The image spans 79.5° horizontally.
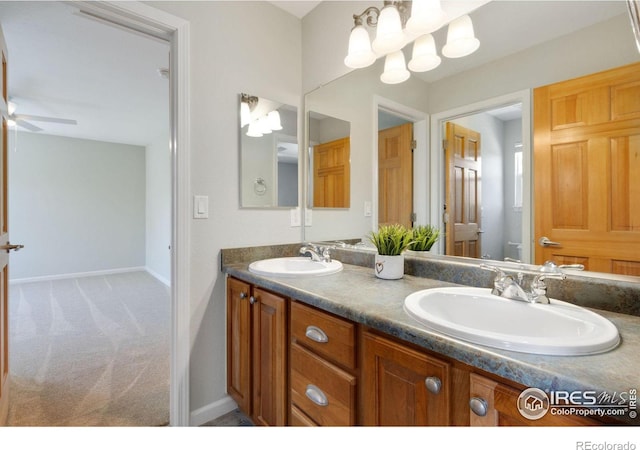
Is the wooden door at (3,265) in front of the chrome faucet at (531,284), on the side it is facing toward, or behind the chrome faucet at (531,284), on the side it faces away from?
in front

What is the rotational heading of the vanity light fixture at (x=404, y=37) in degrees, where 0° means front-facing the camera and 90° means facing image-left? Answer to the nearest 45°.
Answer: approximately 45°

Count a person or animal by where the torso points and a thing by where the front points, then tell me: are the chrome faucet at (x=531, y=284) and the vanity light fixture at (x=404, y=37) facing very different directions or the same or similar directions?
same or similar directions

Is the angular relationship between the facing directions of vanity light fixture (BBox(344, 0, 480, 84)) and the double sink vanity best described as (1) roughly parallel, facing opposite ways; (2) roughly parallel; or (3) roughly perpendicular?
roughly parallel

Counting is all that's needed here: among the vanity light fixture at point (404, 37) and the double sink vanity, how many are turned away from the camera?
0

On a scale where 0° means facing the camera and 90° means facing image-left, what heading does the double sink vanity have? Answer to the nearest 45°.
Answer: approximately 45°

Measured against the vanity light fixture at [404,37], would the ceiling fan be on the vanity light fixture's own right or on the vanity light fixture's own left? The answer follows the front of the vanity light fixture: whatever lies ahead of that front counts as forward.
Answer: on the vanity light fixture's own right
